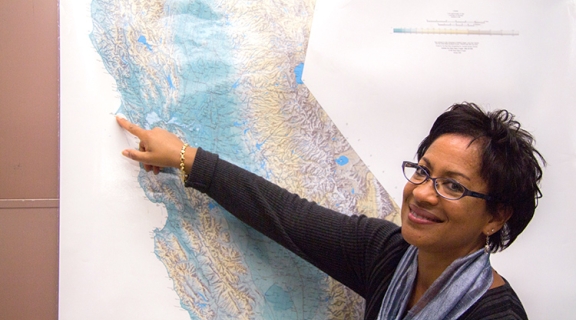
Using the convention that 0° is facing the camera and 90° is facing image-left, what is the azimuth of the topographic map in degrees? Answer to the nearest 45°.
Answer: approximately 0°
